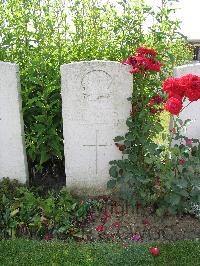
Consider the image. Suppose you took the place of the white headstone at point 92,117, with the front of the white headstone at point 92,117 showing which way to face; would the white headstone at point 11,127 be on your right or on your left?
on your right

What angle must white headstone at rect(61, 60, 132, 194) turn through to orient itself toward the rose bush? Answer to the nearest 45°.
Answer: approximately 90° to its left

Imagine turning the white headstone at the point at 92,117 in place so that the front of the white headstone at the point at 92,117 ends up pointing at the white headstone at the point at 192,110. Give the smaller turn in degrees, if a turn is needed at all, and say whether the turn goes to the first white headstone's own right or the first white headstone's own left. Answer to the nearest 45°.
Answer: approximately 90° to the first white headstone's own left

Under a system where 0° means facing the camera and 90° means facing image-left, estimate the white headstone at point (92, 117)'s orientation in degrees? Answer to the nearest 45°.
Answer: approximately 0°
